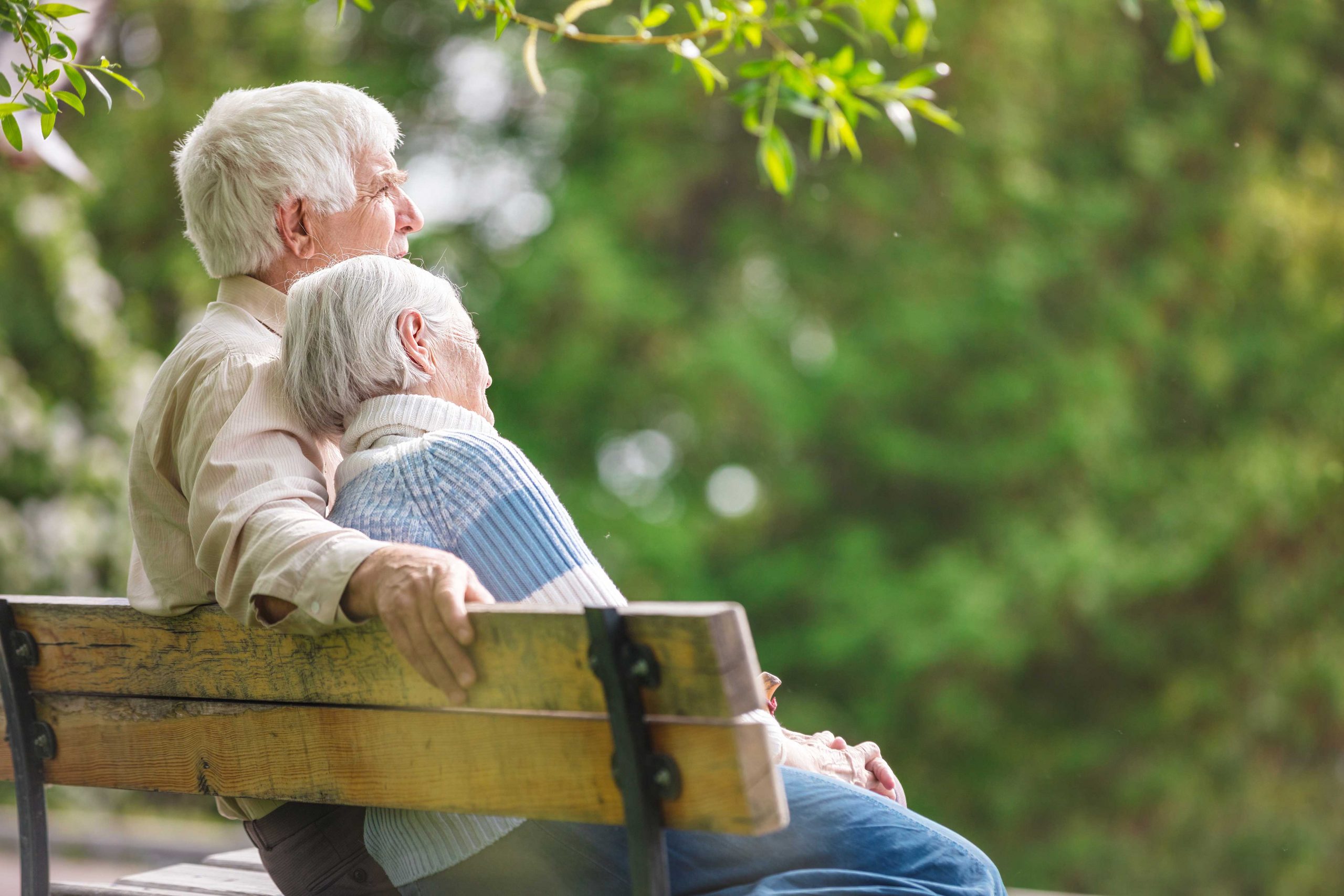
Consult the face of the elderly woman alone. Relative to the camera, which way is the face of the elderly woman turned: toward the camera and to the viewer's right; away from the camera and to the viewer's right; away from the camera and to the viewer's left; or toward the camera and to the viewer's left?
away from the camera and to the viewer's right

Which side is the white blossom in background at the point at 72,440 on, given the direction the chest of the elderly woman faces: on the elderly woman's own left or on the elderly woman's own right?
on the elderly woman's own left

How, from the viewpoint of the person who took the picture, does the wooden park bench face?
facing away from the viewer and to the right of the viewer

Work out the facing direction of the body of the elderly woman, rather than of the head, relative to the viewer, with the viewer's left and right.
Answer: facing away from the viewer and to the right of the viewer

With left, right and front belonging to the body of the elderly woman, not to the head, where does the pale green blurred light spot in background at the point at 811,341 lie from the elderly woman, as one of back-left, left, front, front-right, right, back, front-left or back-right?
front-left

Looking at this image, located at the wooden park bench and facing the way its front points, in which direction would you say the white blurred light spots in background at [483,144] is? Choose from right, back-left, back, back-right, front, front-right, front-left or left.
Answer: front-left

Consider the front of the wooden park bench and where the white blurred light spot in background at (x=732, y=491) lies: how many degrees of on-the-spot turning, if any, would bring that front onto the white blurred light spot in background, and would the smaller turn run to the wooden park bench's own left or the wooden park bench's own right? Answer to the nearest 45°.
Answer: approximately 45° to the wooden park bench's own left
